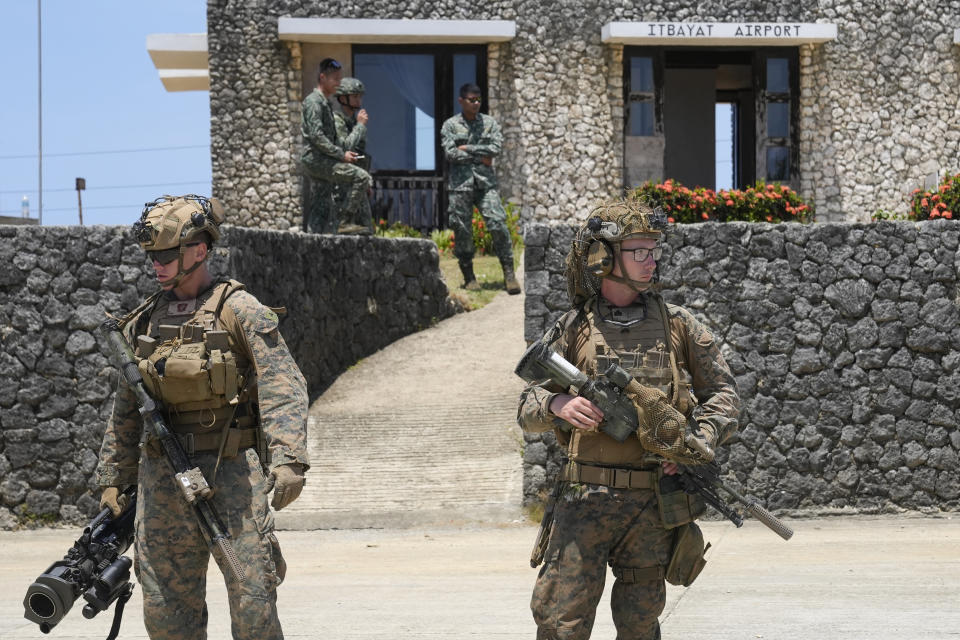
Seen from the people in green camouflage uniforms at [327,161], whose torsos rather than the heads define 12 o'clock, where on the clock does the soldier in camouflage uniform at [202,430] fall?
The soldier in camouflage uniform is roughly at 3 o'clock from the people in green camouflage uniforms.

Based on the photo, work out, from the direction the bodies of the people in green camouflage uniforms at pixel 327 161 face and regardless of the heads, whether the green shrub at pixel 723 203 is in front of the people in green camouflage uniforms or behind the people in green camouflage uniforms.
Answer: in front

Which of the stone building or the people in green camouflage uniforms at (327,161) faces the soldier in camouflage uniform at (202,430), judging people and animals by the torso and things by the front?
the stone building

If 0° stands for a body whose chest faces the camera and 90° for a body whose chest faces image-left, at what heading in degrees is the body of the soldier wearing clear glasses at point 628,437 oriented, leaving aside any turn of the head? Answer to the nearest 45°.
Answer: approximately 0°

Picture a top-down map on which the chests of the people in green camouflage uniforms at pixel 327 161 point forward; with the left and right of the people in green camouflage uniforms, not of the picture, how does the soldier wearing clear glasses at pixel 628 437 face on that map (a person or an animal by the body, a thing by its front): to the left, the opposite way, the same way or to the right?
to the right

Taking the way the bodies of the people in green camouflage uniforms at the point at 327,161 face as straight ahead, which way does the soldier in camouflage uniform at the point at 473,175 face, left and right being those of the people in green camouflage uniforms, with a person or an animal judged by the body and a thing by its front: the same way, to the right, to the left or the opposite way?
to the right

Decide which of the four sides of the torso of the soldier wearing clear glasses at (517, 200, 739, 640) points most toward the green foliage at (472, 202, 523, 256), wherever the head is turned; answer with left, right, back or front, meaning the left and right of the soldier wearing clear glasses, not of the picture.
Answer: back

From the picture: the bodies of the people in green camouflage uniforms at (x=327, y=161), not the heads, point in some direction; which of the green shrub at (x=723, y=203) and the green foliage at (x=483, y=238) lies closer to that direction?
the green shrub

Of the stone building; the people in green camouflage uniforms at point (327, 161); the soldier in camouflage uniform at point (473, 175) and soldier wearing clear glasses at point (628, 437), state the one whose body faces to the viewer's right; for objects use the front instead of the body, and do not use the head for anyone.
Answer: the people in green camouflage uniforms

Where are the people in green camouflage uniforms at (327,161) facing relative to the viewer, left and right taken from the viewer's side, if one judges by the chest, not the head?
facing to the right of the viewer
